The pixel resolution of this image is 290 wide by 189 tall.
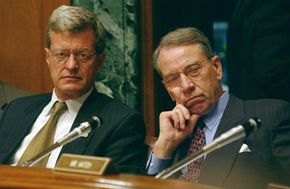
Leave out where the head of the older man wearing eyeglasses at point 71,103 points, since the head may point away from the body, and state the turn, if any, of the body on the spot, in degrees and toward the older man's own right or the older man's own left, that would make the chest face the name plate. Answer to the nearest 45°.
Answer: approximately 45° to the older man's own left

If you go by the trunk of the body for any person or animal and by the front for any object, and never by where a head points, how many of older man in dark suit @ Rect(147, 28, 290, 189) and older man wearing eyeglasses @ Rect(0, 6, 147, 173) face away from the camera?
0

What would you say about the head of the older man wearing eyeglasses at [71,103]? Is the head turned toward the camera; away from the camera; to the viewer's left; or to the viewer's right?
toward the camera

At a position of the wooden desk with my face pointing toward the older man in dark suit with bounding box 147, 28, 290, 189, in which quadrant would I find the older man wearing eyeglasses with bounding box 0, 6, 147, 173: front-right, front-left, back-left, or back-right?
front-left

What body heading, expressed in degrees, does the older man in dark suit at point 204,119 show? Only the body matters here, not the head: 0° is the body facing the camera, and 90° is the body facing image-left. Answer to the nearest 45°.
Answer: approximately 45°

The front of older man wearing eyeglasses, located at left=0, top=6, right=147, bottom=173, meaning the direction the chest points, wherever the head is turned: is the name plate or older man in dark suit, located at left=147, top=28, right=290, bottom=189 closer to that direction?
the name plate

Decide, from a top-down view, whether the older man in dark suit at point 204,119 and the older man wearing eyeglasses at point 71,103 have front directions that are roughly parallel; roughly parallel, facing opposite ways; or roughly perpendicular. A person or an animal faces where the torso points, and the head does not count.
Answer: roughly parallel

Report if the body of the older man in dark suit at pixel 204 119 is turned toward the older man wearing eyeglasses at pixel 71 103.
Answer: no

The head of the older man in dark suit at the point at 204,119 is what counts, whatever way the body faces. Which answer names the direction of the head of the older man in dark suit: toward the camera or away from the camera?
toward the camera

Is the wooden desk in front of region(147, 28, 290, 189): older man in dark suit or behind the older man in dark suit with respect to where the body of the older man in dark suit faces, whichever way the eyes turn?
in front

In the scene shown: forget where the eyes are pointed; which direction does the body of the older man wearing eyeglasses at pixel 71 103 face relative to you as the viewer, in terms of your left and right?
facing the viewer and to the left of the viewer

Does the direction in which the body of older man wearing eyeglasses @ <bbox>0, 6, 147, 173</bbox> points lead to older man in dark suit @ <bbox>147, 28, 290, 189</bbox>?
no
